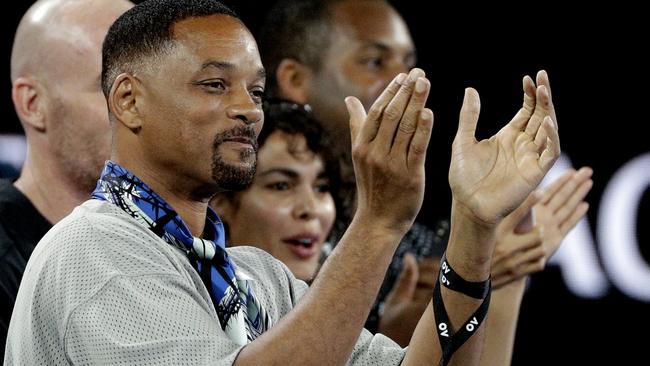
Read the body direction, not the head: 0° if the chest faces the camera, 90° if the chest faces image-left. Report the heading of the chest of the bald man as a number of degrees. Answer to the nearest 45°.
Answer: approximately 315°
